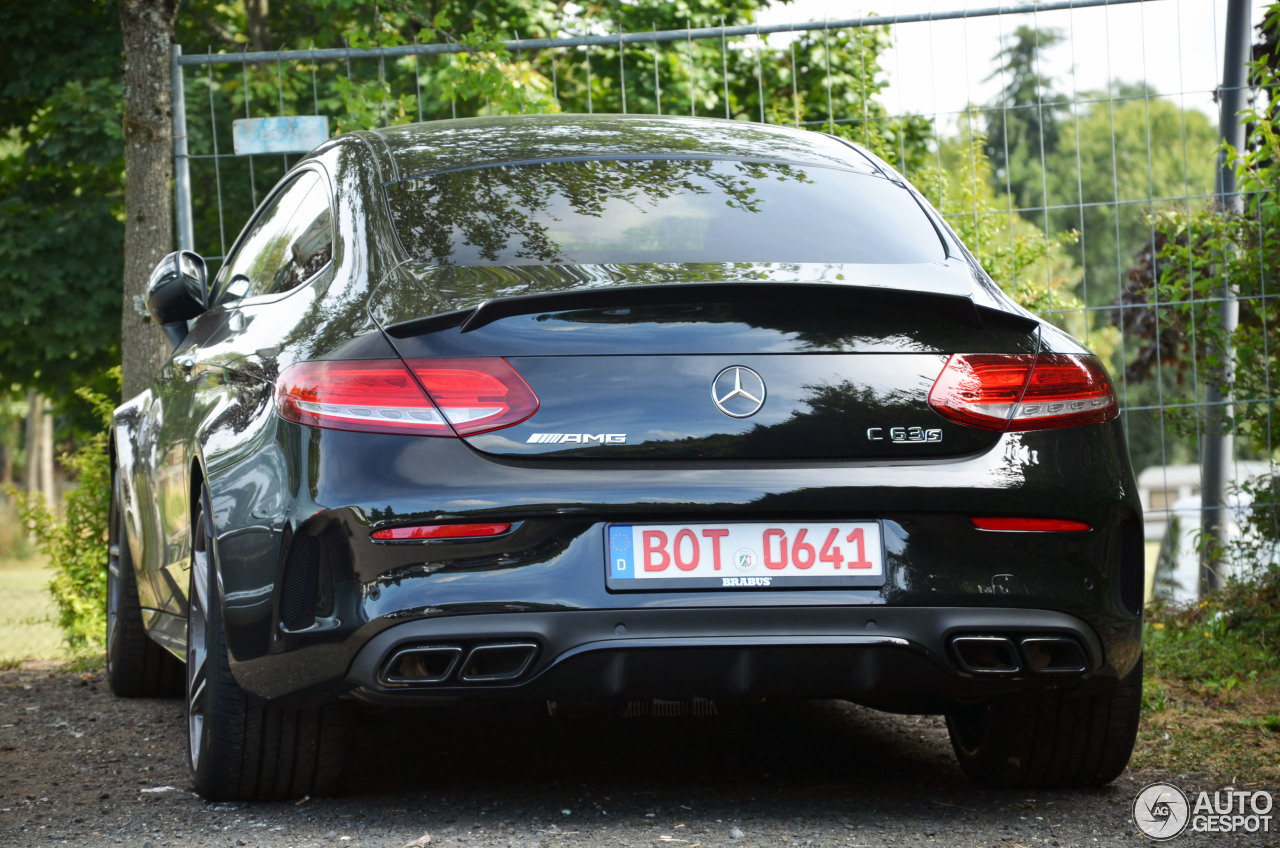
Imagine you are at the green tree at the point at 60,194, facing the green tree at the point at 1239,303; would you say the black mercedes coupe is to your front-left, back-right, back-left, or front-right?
front-right

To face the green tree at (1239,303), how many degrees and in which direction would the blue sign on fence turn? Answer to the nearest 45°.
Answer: approximately 90° to its left

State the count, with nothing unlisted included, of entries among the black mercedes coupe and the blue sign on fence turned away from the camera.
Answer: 1

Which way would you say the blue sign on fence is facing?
toward the camera

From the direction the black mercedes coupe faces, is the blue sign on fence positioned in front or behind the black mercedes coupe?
in front

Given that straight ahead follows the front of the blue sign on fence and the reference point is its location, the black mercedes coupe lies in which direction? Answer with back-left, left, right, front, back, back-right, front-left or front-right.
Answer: front

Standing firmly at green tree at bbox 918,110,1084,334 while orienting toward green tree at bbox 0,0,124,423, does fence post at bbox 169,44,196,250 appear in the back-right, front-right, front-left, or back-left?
front-left

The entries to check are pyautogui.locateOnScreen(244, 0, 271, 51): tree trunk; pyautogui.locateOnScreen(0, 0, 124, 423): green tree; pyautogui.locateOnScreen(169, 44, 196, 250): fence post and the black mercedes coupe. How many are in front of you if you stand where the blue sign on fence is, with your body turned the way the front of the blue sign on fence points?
1

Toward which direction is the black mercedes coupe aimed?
away from the camera

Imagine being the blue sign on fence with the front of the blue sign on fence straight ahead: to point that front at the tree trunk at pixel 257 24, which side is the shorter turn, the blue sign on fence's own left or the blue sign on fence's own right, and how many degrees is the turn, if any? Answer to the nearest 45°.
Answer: approximately 180°

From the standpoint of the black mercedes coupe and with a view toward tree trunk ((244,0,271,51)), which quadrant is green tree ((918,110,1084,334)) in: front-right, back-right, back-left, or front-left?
front-right

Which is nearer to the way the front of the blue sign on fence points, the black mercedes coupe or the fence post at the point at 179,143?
the black mercedes coupe

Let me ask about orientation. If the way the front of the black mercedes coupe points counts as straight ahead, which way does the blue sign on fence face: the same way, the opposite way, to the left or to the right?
the opposite way

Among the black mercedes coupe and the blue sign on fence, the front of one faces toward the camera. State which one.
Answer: the blue sign on fence
